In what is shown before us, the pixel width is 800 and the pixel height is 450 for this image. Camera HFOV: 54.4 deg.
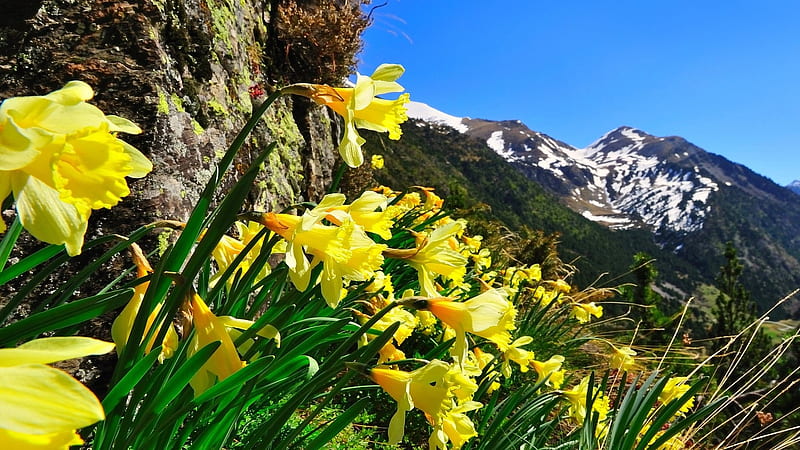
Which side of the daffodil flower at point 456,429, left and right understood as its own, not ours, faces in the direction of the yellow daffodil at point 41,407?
right
